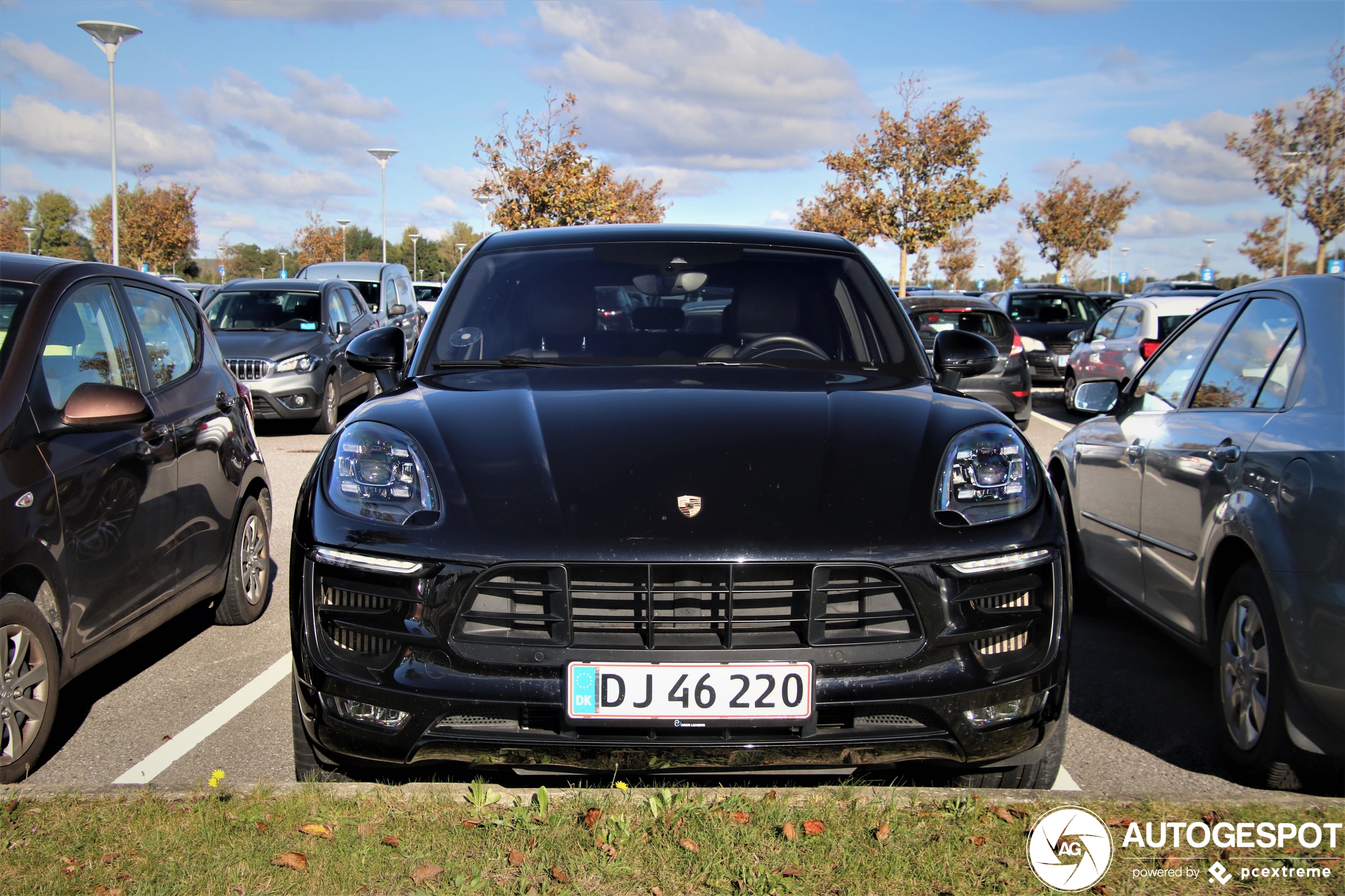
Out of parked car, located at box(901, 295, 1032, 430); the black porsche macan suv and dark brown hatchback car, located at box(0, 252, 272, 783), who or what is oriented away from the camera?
the parked car

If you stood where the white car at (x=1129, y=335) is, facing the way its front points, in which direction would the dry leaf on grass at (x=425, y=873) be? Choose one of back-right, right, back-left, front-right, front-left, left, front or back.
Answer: back-left

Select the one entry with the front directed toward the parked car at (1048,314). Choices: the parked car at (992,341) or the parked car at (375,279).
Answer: the parked car at (992,341)

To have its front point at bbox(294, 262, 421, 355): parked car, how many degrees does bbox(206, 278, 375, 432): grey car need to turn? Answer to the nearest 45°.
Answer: approximately 135° to its right

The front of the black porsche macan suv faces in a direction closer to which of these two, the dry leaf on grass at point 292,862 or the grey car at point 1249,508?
the dry leaf on grass

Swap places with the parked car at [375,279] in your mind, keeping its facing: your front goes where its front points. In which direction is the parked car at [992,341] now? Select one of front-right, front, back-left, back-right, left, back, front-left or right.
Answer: left

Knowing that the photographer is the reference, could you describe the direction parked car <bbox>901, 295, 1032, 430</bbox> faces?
facing away from the viewer

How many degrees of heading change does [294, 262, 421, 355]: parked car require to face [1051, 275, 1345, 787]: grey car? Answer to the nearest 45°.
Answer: approximately 45° to its left

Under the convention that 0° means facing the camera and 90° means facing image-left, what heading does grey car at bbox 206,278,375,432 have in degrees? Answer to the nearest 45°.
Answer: approximately 45°

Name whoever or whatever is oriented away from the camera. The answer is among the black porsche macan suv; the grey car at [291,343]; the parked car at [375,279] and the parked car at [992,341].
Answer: the parked car at [992,341]

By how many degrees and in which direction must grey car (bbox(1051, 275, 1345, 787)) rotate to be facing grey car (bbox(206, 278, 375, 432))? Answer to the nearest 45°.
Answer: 0° — it already faces it
